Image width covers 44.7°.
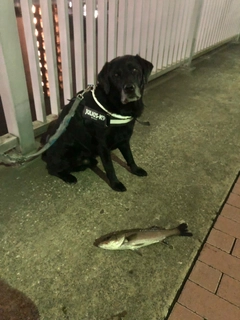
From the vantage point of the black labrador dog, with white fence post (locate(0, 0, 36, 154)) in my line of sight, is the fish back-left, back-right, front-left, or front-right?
back-left

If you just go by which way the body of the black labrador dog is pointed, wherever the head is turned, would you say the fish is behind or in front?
in front

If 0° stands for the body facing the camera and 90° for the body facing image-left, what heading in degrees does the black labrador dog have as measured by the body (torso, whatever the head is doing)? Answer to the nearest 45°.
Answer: approximately 315°

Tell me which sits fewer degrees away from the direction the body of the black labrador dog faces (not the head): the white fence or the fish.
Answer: the fish

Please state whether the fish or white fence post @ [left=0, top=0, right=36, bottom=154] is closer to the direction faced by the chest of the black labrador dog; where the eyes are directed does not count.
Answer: the fish
